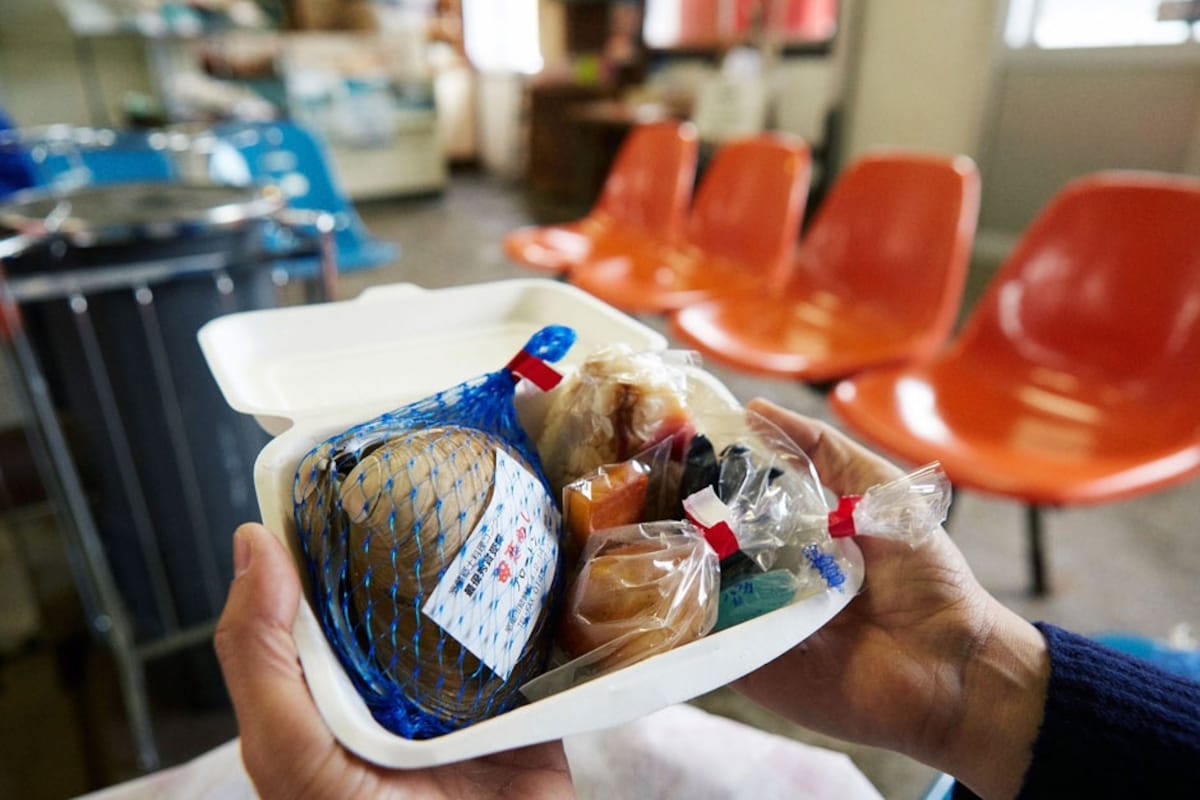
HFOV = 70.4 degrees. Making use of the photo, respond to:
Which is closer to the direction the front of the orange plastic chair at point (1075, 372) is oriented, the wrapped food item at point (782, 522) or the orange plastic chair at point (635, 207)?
the wrapped food item

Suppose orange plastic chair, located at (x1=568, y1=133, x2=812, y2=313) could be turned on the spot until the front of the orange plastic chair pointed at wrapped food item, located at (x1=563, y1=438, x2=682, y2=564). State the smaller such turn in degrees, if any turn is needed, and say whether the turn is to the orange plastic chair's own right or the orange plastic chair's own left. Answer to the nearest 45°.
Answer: approximately 45° to the orange plastic chair's own left

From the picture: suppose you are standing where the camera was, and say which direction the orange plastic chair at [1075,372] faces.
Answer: facing the viewer and to the left of the viewer

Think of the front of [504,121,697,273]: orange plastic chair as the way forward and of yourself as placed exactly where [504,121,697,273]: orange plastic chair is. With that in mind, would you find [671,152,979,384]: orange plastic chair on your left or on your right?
on your left

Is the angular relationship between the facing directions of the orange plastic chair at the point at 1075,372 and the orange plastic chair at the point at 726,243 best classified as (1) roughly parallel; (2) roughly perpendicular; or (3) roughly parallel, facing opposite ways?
roughly parallel

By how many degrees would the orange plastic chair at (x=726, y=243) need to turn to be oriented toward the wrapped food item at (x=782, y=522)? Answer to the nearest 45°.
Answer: approximately 45° to its left

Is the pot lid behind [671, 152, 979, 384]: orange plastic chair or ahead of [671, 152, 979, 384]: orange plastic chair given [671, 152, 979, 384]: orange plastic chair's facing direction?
ahead

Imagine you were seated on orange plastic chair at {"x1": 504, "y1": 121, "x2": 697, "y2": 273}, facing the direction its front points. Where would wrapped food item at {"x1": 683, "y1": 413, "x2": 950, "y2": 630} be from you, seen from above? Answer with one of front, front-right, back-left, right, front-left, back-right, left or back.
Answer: front-left

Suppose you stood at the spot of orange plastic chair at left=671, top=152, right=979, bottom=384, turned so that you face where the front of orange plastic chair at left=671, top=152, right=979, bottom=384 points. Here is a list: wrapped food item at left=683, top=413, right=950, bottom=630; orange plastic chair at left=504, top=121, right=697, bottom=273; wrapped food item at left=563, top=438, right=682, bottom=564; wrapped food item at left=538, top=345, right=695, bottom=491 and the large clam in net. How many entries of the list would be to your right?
1

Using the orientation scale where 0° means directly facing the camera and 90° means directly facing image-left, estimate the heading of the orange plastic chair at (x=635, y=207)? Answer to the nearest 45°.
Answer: approximately 45°

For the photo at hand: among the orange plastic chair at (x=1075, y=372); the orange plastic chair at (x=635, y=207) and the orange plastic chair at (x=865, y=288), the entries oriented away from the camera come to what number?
0

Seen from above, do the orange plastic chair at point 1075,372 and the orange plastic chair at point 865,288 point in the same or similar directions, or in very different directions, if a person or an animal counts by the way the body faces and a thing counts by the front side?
same or similar directions

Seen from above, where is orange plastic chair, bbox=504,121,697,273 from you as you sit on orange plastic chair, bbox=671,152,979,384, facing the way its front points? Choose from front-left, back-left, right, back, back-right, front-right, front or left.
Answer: right

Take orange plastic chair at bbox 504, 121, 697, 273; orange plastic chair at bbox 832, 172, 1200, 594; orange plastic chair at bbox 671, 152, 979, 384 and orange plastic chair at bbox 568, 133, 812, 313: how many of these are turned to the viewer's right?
0

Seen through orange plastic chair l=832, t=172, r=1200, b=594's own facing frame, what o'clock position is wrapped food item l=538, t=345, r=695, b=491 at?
The wrapped food item is roughly at 11 o'clock from the orange plastic chair.

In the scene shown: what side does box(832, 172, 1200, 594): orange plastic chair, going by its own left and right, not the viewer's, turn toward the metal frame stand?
front

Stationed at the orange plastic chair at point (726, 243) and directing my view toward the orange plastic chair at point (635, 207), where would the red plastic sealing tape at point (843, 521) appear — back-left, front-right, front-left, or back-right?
back-left

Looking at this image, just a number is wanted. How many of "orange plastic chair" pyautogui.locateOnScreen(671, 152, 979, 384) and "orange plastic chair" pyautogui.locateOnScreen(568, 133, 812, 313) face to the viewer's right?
0

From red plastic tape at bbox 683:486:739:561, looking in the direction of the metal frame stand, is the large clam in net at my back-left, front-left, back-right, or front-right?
front-left
